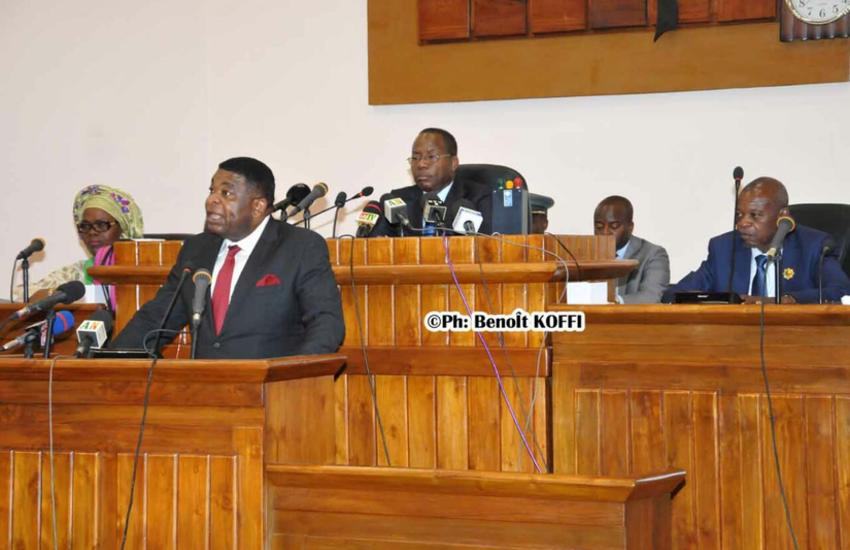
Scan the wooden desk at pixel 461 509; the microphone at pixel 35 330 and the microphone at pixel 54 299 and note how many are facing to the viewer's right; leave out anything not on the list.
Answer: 2

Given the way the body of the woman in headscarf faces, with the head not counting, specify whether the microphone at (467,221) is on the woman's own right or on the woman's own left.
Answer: on the woman's own left

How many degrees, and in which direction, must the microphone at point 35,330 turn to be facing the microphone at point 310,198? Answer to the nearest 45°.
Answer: approximately 45° to its left

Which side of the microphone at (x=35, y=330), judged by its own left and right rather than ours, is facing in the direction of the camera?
right

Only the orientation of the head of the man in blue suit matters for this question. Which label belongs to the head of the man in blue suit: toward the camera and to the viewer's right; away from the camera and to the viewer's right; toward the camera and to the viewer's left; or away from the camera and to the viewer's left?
toward the camera and to the viewer's left

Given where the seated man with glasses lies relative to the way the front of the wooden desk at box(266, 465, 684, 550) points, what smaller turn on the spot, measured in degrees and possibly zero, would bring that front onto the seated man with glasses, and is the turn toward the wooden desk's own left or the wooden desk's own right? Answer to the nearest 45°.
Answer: approximately 180°

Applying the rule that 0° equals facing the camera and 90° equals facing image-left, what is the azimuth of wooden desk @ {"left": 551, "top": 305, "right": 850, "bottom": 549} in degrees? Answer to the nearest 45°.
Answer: approximately 0°
